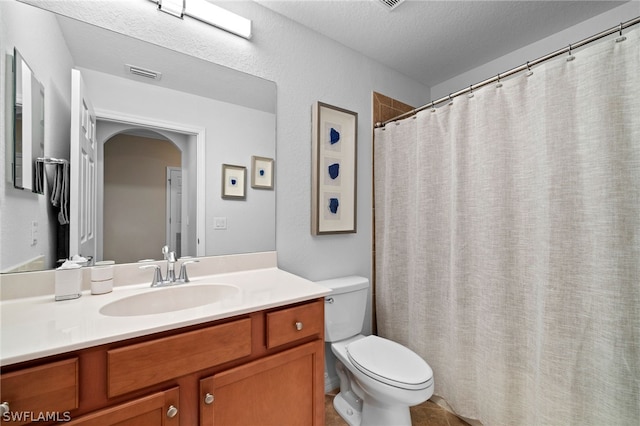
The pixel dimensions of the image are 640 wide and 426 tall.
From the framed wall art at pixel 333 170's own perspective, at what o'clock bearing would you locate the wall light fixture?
The wall light fixture is roughly at 3 o'clock from the framed wall art.

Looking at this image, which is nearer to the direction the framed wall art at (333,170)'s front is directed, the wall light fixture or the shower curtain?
the shower curtain

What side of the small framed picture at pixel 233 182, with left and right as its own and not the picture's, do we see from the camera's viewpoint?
front
